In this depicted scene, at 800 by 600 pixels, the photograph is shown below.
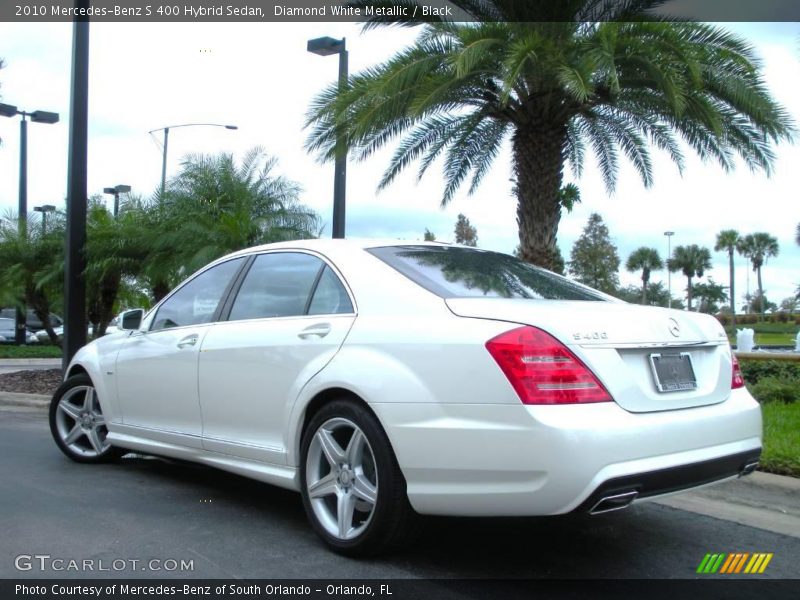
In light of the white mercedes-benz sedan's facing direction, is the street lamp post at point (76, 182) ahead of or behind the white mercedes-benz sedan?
ahead

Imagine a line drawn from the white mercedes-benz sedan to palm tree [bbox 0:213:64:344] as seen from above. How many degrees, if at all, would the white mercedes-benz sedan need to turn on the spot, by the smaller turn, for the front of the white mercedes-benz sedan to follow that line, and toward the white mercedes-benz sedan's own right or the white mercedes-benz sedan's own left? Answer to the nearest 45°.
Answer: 0° — it already faces it

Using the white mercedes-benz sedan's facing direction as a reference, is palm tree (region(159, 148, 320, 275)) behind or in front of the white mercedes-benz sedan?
in front

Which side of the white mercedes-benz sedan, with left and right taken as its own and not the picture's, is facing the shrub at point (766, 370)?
right

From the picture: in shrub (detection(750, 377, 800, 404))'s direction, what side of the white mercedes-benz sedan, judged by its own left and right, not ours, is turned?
right

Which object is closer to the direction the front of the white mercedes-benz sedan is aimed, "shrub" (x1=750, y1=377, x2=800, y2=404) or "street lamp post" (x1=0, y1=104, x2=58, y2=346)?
the street lamp post

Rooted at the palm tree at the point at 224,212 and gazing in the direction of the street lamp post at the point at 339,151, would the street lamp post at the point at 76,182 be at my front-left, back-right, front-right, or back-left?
back-right

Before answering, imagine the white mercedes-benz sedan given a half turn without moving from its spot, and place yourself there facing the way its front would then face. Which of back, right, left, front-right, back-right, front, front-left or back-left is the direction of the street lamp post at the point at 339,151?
back-left

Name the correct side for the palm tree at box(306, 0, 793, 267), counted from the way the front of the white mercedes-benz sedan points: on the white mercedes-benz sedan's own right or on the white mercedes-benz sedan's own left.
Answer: on the white mercedes-benz sedan's own right

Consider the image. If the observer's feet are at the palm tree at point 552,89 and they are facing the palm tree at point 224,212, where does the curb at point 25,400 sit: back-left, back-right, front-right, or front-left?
front-left

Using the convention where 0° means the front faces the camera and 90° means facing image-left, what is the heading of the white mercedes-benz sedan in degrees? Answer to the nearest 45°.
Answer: approximately 135°

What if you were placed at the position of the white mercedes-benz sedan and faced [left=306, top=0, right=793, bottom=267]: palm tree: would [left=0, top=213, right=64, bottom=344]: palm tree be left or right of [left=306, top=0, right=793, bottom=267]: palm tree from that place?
left
